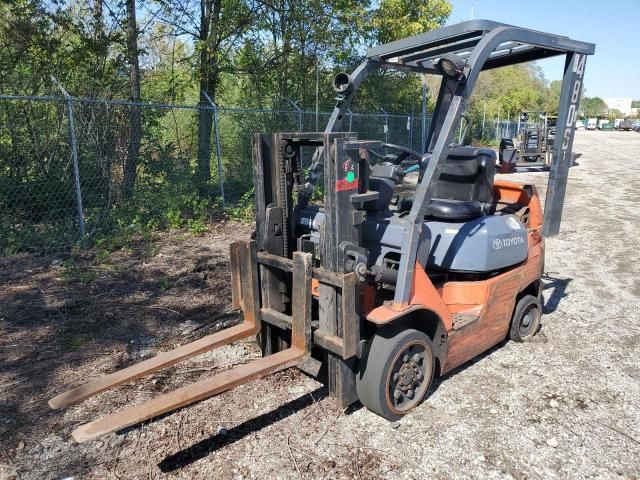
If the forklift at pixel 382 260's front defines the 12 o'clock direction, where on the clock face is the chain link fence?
The chain link fence is roughly at 3 o'clock from the forklift.

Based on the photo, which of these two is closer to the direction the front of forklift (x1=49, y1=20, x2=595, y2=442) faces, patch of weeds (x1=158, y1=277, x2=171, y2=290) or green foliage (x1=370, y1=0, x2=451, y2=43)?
the patch of weeds

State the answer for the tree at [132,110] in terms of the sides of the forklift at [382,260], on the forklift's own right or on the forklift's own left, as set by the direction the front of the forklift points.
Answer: on the forklift's own right

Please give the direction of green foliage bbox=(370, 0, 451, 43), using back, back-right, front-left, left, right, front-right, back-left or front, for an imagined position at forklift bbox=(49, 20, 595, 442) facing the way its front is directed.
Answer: back-right

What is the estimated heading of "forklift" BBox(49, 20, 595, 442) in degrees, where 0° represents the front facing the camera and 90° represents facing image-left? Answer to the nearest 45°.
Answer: approximately 45°

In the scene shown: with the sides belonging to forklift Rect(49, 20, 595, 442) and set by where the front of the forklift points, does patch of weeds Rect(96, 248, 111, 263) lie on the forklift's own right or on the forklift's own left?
on the forklift's own right

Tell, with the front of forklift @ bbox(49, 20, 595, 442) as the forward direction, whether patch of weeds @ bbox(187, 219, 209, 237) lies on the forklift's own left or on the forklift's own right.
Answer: on the forklift's own right

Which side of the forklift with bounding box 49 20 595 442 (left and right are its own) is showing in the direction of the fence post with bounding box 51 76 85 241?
right

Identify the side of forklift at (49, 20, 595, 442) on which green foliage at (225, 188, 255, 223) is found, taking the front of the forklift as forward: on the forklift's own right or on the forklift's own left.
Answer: on the forklift's own right

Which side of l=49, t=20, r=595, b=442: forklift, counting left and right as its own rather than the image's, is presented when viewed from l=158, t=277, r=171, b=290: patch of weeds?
right
